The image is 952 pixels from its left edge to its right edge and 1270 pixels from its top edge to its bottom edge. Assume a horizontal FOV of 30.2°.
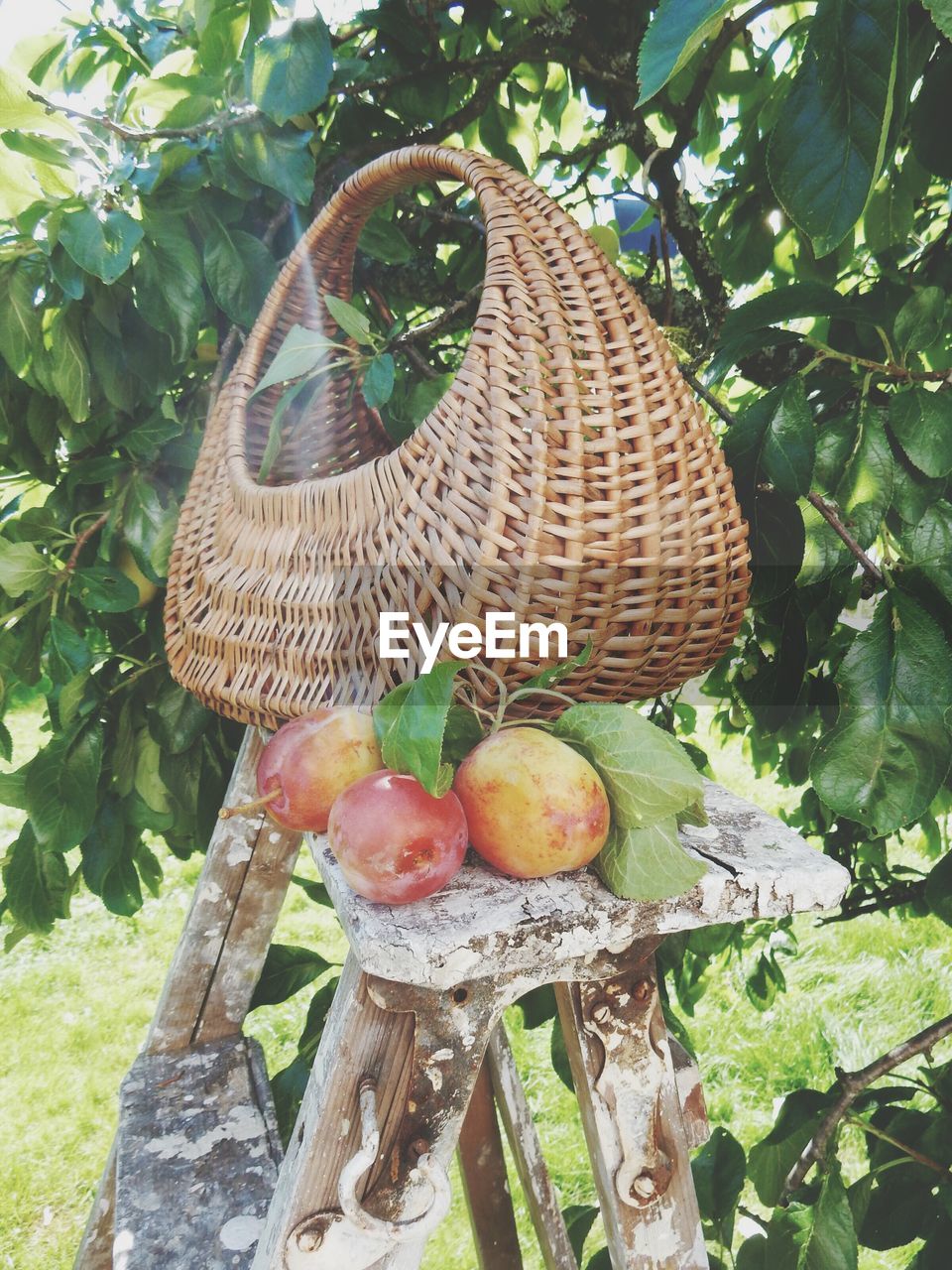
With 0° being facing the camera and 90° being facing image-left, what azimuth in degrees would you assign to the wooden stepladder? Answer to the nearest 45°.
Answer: approximately 45°
